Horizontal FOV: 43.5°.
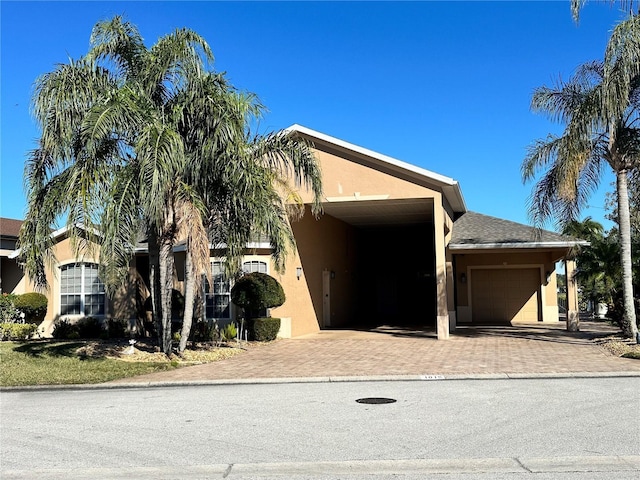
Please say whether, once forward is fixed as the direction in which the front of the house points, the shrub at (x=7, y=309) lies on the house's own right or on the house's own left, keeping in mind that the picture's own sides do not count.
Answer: on the house's own right

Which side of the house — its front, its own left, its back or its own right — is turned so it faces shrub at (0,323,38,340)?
right

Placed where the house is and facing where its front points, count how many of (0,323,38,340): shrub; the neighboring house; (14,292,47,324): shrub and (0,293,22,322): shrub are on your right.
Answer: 4

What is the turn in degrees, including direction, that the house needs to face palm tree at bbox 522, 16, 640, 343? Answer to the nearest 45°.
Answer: approximately 45° to its left

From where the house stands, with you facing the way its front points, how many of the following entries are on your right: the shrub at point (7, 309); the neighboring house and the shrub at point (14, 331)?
3

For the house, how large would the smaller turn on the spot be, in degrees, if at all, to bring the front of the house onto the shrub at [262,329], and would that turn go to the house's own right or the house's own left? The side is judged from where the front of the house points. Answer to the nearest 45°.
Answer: approximately 45° to the house's own right

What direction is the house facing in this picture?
toward the camera

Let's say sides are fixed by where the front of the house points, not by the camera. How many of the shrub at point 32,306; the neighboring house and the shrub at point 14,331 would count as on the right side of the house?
3

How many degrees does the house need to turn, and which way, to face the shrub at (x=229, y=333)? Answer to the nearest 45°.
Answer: approximately 45° to its right

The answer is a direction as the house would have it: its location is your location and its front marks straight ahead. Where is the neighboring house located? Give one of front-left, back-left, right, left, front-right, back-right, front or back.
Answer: right

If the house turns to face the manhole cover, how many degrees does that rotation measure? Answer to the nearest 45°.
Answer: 0° — it already faces it
